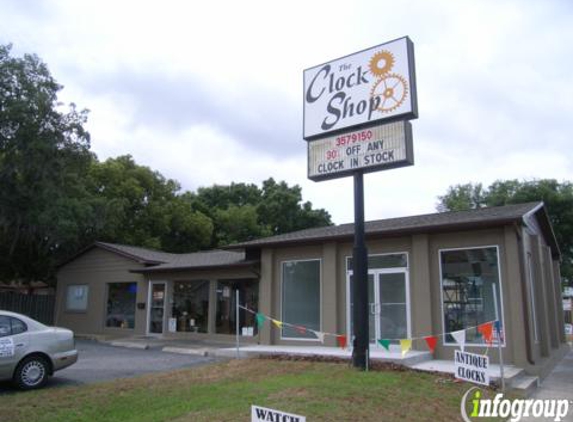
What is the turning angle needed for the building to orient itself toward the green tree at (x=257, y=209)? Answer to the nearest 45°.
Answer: approximately 135° to its right

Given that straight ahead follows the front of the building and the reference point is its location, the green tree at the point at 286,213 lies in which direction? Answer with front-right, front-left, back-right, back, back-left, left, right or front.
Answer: back-right

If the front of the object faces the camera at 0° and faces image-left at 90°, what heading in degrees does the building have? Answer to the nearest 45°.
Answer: approximately 45°

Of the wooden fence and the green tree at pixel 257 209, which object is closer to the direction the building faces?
the wooden fence

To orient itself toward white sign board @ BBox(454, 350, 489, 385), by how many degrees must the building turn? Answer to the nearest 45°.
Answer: approximately 45° to its left

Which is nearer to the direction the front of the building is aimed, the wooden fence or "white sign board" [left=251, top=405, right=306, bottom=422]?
the white sign board

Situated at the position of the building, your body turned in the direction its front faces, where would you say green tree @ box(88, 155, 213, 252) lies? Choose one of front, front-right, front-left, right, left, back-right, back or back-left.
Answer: right
